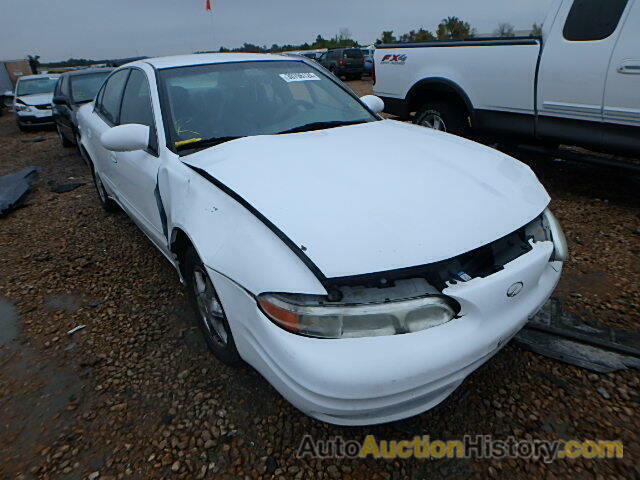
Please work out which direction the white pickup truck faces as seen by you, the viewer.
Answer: facing the viewer and to the right of the viewer

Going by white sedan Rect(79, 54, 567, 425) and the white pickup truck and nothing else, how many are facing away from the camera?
0

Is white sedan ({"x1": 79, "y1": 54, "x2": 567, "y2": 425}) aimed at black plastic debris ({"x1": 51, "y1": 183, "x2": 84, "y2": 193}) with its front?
no

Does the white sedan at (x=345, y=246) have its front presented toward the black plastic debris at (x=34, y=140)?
no

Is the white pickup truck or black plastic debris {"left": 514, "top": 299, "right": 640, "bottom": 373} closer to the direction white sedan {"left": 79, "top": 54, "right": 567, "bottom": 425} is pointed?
the black plastic debris

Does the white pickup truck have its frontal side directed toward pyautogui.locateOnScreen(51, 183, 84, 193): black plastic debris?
no

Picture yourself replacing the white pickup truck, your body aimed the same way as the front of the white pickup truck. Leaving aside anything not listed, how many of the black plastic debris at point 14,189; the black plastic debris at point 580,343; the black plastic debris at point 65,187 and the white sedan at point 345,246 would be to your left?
0

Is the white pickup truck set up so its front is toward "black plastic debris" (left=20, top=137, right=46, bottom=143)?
no

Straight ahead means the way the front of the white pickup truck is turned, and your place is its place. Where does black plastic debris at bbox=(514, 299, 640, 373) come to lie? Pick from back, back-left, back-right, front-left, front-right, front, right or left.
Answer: front-right

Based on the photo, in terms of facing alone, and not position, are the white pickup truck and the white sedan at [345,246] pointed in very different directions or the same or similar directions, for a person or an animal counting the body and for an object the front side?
same or similar directions

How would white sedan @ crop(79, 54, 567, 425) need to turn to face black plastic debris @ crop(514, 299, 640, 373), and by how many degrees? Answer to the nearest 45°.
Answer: approximately 45° to its left

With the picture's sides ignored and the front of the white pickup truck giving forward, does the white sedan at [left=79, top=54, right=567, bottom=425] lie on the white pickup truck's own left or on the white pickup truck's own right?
on the white pickup truck's own right

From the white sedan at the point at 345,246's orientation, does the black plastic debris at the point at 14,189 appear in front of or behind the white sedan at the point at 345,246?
behind

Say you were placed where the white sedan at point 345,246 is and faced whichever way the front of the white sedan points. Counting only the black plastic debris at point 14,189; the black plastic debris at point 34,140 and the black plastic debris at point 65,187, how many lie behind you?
3
